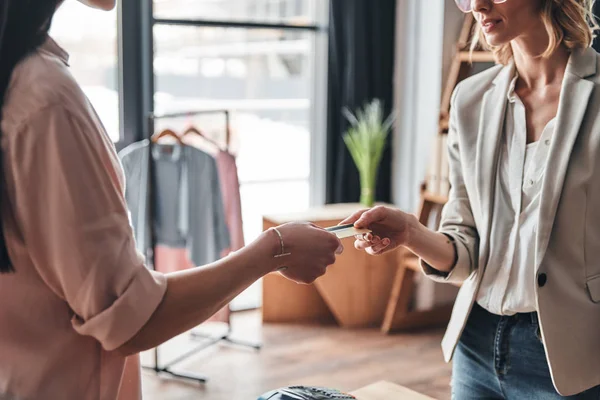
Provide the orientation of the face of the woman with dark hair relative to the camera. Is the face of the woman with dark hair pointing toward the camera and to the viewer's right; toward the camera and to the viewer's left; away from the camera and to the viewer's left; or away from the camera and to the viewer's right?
away from the camera and to the viewer's right

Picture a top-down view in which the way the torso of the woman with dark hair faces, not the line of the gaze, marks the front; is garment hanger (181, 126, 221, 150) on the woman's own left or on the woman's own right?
on the woman's own left

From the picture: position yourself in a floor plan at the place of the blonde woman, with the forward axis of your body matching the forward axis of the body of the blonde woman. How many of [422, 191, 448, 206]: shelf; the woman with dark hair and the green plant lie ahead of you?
1

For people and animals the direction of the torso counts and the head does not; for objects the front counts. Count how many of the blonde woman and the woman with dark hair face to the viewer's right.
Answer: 1

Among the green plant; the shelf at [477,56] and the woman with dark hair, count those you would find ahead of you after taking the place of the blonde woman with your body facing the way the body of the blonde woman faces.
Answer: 1

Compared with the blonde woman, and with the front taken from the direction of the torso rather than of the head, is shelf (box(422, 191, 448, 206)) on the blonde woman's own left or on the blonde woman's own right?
on the blonde woman's own right

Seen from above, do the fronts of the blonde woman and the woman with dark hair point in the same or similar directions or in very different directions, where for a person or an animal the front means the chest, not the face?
very different directions

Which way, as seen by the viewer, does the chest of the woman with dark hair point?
to the viewer's right

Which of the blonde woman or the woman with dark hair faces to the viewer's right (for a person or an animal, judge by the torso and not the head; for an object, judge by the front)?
the woman with dark hair

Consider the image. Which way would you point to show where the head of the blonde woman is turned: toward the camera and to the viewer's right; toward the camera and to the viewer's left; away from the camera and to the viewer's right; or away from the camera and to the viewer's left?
toward the camera and to the viewer's left

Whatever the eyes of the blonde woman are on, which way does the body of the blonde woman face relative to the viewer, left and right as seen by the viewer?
facing the viewer and to the left of the viewer
